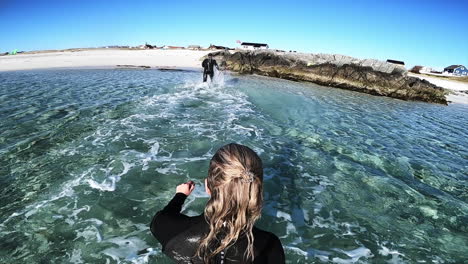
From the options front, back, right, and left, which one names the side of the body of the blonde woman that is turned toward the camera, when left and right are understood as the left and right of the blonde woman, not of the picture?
back

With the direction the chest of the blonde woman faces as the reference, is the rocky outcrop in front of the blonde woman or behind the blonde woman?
in front
